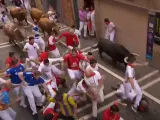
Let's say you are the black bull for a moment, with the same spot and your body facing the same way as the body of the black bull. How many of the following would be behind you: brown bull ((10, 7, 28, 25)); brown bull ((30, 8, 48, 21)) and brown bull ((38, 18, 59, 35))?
3

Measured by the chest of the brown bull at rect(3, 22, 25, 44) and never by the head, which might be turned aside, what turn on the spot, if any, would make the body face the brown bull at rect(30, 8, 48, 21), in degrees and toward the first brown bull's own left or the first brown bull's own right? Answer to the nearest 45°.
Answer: approximately 90° to the first brown bull's own left

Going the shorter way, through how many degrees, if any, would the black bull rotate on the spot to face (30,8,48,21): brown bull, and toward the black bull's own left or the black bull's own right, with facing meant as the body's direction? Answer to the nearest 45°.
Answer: approximately 180°

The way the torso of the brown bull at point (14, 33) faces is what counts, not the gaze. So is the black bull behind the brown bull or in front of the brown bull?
in front

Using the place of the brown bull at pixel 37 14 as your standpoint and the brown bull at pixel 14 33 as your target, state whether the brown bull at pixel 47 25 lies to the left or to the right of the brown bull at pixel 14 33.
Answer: left

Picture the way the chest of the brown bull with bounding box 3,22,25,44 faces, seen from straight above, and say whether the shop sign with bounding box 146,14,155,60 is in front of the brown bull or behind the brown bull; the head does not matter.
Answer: in front

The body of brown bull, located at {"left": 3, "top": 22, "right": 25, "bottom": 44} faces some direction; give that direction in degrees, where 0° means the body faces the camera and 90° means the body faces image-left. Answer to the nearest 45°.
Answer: approximately 315°

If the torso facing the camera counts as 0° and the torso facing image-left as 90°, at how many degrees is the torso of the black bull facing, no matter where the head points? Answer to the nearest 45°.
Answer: approximately 315°

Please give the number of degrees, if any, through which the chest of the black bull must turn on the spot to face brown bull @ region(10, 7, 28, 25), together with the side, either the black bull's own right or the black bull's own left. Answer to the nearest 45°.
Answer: approximately 180°

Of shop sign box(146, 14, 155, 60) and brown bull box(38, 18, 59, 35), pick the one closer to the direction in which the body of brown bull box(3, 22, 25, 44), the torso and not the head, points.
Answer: the shop sign

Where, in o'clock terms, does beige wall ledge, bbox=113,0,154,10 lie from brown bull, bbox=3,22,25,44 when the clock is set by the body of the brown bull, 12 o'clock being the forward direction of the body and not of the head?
The beige wall ledge is roughly at 12 o'clock from the brown bull.

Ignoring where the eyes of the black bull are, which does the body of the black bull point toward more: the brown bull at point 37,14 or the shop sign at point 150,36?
the shop sign
